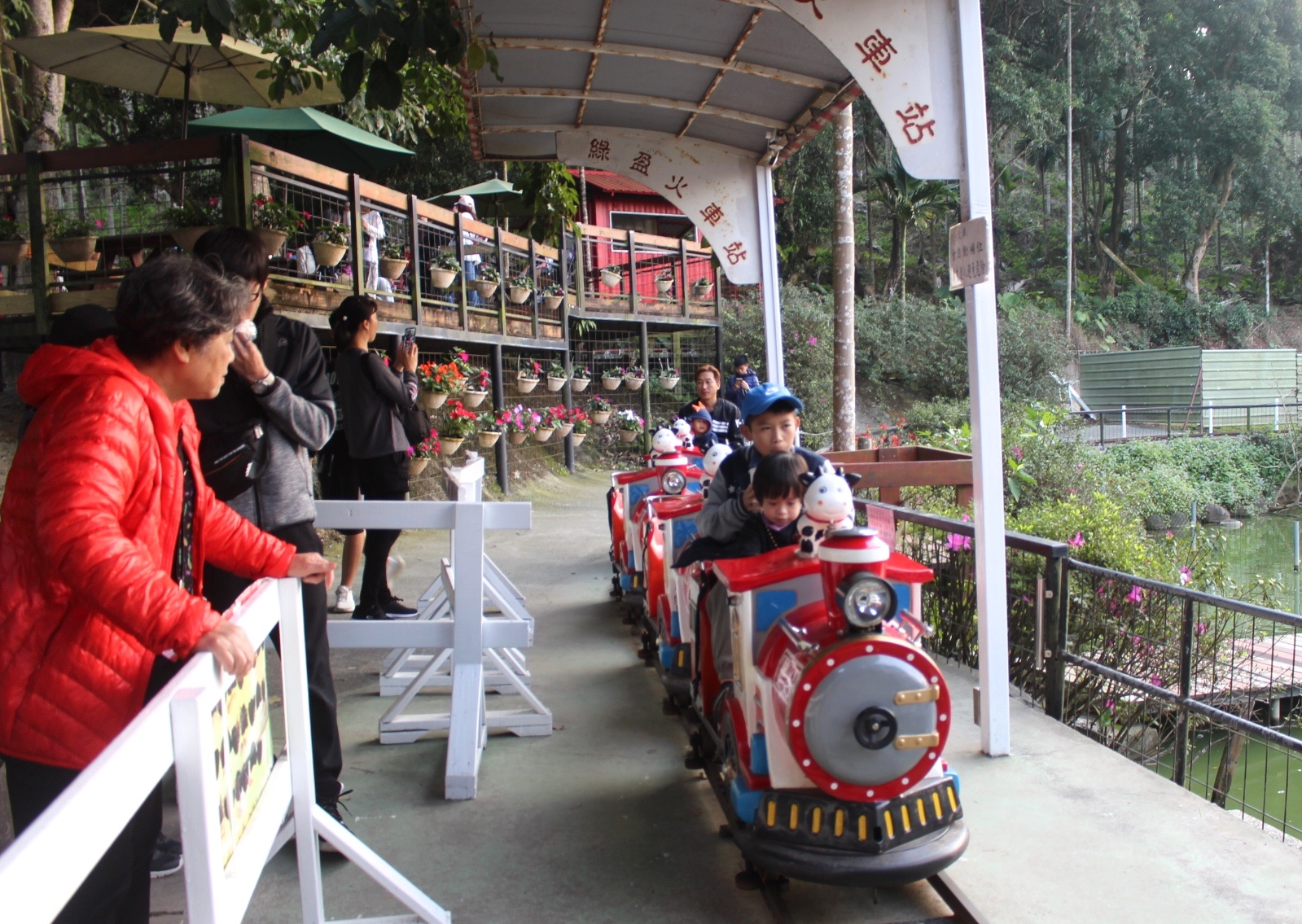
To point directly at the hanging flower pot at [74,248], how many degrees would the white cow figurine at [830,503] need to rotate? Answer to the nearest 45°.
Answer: approximately 135° to its right

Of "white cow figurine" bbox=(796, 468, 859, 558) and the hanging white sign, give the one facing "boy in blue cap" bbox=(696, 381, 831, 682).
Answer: the hanging white sign

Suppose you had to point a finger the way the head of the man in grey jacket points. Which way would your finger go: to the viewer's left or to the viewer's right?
to the viewer's right

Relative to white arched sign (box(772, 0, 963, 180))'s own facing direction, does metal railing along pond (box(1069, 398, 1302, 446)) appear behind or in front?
behind

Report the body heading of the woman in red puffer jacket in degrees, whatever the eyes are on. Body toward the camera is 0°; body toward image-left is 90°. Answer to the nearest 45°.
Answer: approximately 270°

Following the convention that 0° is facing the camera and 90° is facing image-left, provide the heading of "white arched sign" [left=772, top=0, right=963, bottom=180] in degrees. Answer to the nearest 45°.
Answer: approximately 0°

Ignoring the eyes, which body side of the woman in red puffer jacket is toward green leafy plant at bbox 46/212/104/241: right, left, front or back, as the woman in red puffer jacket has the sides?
left

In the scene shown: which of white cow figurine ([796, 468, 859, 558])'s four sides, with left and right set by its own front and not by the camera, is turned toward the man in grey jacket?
right
